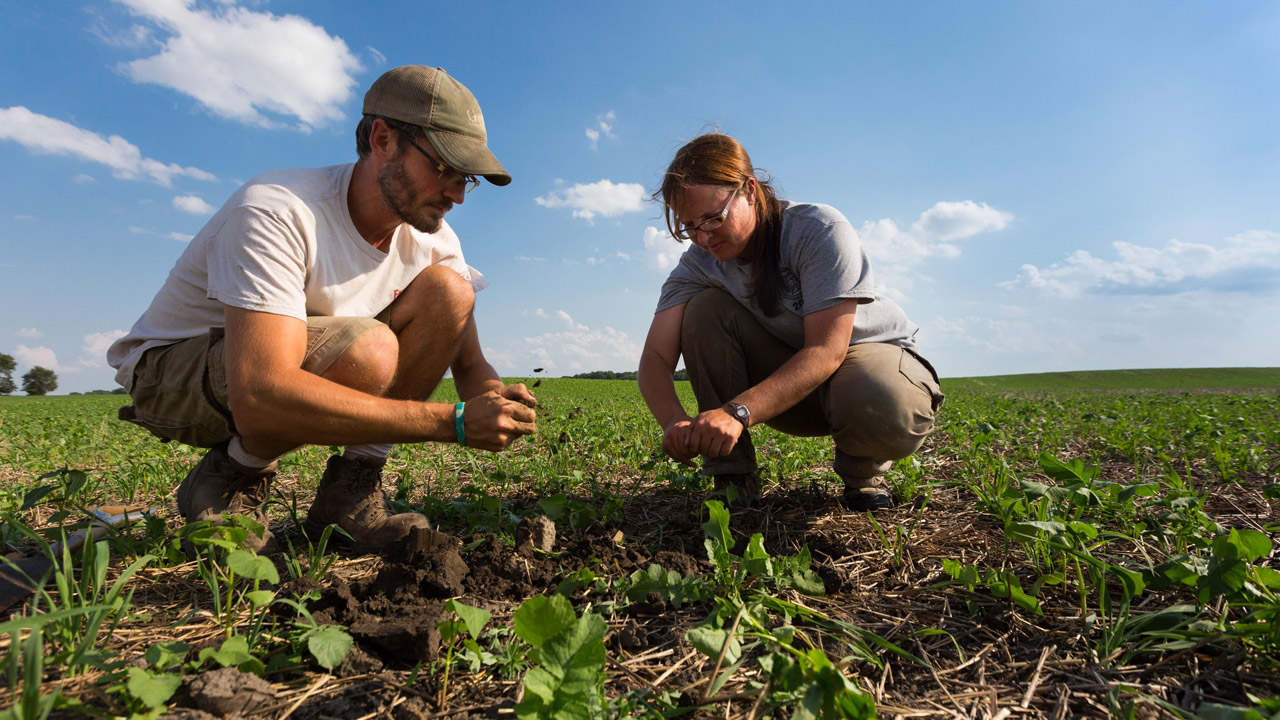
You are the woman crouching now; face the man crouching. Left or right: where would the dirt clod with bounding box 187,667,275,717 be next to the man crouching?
left

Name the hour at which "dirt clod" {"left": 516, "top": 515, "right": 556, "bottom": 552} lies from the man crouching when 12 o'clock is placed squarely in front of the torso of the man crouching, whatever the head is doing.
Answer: The dirt clod is roughly at 12 o'clock from the man crouching.

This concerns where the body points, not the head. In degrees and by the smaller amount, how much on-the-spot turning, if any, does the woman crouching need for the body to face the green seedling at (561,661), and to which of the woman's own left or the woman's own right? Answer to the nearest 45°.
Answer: approximately 45° to the woman's own left

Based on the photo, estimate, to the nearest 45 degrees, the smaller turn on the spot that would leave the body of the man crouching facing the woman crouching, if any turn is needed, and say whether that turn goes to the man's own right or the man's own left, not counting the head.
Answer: approximately 45° to the man's own left

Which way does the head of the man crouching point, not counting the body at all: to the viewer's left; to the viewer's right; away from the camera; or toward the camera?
to the viewer's right

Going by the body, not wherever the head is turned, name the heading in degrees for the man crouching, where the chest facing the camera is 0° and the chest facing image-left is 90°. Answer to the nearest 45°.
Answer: approximately 315°
